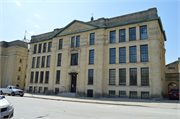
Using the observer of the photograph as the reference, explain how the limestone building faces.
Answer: facing the viewer and to the left of the viewer

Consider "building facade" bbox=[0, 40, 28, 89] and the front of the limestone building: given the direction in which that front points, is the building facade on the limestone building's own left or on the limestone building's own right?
on the limestone building's own right
